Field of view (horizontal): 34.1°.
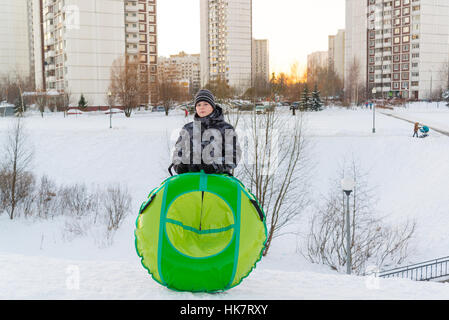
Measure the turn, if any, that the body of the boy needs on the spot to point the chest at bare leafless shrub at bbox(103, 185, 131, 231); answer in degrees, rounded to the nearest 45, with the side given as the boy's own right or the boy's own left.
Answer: approximately 180°

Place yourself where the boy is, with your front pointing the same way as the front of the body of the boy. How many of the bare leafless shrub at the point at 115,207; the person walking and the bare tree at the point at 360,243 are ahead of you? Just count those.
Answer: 0

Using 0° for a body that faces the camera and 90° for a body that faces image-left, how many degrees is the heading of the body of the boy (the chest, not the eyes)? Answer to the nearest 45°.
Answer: approximately 0°

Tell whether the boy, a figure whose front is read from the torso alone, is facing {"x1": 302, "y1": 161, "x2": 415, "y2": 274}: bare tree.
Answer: no

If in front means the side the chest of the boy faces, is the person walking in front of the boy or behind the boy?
behind

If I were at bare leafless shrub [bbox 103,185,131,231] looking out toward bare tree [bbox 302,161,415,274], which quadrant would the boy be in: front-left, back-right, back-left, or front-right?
front-right

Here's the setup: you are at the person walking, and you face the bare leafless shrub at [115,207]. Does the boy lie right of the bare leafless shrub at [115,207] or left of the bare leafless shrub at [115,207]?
left

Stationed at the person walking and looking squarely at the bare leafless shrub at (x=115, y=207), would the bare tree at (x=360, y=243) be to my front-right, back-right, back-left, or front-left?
front-left
